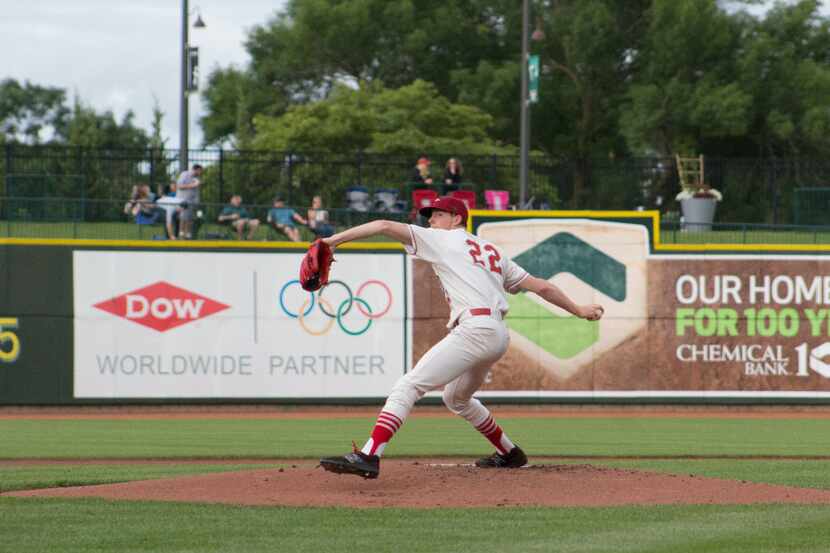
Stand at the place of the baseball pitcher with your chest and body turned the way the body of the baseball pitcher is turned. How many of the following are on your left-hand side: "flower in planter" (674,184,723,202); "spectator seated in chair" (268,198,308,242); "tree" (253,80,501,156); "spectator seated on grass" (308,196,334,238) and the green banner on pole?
0

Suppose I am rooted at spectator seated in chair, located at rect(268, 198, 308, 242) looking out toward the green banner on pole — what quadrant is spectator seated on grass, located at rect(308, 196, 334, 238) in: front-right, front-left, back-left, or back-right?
front-right

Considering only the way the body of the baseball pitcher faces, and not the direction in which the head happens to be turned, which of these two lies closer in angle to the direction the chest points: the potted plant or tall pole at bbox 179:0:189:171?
the tall pole

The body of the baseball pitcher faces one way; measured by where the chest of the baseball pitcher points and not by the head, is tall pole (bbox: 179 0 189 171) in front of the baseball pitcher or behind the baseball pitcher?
in front

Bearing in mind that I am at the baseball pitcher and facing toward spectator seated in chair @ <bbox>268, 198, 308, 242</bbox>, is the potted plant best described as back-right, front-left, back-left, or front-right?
front-right

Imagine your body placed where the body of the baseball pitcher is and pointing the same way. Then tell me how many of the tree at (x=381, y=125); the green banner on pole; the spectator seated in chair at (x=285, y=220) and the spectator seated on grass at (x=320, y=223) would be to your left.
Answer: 0

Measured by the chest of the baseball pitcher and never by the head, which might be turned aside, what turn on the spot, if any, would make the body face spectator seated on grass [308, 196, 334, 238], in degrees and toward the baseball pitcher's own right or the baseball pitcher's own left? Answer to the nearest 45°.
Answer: approximately 45° to the baseball pitcher's own right

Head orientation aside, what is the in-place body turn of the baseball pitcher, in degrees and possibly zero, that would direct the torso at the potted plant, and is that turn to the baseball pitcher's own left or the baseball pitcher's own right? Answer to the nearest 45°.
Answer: approximately 45° to the baseball pitcher's own right

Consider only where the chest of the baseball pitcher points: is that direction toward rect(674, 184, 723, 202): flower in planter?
no

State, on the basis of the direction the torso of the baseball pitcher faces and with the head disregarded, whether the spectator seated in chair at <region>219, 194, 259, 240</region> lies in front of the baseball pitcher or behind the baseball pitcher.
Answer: in front

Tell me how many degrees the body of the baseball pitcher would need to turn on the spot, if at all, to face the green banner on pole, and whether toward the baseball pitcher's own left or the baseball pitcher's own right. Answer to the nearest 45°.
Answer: approximately 45° to the baseball pitcher's own right

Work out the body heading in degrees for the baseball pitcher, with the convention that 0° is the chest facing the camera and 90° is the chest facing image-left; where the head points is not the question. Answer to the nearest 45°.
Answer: approximately 135°
